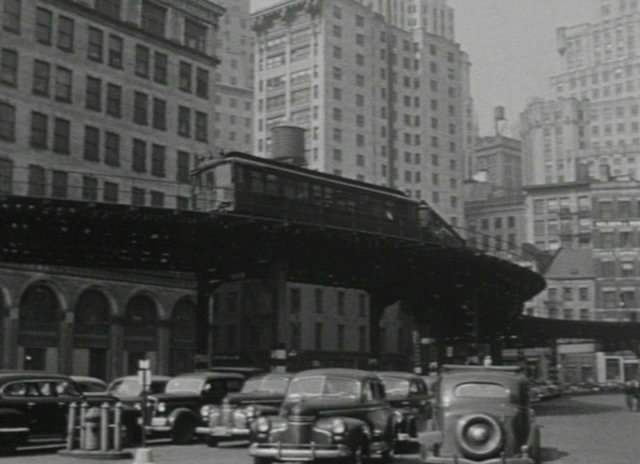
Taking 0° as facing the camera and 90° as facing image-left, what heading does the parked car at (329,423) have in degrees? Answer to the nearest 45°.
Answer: approximately 45°

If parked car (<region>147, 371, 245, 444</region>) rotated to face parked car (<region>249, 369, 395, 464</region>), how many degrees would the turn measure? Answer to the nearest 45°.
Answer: approximately 90° to its left

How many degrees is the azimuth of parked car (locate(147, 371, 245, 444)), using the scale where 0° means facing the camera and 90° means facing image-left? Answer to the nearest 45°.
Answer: approximately 45°

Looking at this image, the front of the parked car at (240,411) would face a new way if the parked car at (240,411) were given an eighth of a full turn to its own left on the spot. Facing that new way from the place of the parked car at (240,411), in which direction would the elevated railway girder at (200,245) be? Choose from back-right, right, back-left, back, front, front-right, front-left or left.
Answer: back

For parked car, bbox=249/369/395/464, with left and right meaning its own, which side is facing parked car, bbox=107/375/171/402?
right

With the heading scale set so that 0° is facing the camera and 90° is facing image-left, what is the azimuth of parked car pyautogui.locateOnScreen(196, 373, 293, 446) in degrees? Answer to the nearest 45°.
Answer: approximately 45°

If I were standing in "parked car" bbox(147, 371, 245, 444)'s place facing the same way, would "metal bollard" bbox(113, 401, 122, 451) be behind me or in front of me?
in front

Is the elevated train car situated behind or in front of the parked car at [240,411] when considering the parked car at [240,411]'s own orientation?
behind

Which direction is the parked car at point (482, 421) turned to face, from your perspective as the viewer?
facing away from the viewer
